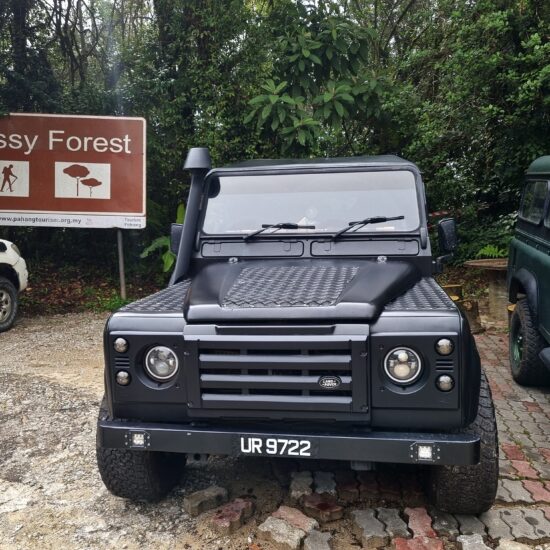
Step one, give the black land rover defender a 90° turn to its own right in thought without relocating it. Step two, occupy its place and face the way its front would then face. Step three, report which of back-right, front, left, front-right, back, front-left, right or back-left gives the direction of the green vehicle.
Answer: back-right

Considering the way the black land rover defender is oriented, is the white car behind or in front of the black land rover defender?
behind

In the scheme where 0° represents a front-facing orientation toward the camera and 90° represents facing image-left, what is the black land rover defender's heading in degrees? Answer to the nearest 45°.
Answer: approximately 0°

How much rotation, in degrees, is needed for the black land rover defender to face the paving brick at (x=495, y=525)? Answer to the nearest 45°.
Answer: approximately 90° to its left
